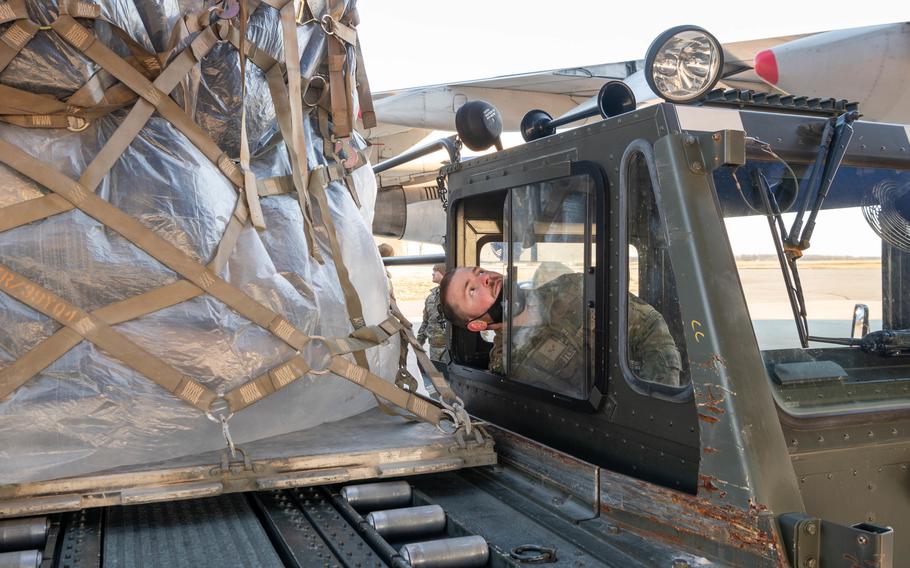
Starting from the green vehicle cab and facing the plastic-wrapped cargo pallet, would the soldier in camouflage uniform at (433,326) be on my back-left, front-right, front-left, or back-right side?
front-right

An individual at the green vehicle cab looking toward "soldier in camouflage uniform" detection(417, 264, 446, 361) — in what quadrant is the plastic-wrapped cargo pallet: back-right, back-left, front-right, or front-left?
front-left

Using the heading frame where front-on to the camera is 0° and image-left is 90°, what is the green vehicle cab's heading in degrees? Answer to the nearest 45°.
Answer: approximately 315°

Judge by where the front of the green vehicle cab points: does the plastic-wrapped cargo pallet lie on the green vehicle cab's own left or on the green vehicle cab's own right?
on the green vehicle cab's own right

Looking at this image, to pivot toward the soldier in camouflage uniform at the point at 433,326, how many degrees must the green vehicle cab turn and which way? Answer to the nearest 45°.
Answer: approximately 180°
